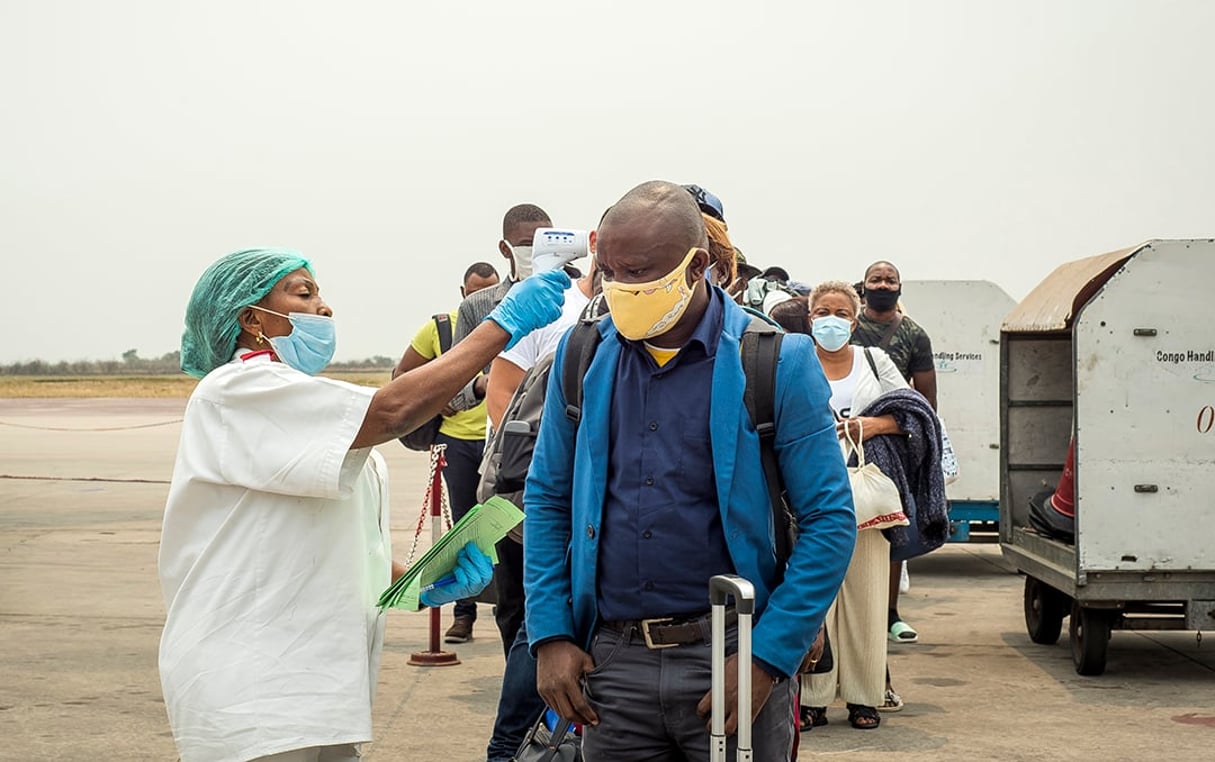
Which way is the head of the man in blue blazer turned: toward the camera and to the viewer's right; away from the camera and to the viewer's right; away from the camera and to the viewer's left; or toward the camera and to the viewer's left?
toward the camera and to the viewer's left

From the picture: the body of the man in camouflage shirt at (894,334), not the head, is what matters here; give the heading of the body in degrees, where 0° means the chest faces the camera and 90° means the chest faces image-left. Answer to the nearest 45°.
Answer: approximately 0°

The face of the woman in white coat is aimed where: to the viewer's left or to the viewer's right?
to the viewer's right

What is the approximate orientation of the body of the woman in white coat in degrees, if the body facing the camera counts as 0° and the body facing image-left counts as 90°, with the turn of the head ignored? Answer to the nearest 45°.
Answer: approximately 270°

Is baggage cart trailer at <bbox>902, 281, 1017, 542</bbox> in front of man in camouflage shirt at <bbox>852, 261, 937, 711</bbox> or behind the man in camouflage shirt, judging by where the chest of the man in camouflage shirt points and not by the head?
behind

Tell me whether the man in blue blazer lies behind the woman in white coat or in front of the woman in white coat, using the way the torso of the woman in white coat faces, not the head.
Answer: in front

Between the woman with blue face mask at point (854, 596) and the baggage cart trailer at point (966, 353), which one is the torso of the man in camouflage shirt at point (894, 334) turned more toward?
the woman with blue face mask

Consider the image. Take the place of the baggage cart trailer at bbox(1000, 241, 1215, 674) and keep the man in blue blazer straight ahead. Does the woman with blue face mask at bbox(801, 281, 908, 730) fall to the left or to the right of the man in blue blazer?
right

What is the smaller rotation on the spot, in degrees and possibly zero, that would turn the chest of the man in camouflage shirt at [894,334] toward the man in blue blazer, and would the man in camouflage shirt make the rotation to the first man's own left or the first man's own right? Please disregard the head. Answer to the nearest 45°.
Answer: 0° — they already face them

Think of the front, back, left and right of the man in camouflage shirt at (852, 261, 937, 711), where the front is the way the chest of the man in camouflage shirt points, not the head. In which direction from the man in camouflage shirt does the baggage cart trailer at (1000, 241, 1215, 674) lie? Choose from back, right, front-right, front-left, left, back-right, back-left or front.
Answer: front-left

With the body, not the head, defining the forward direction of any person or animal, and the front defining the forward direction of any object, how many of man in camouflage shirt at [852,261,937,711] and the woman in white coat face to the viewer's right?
1
